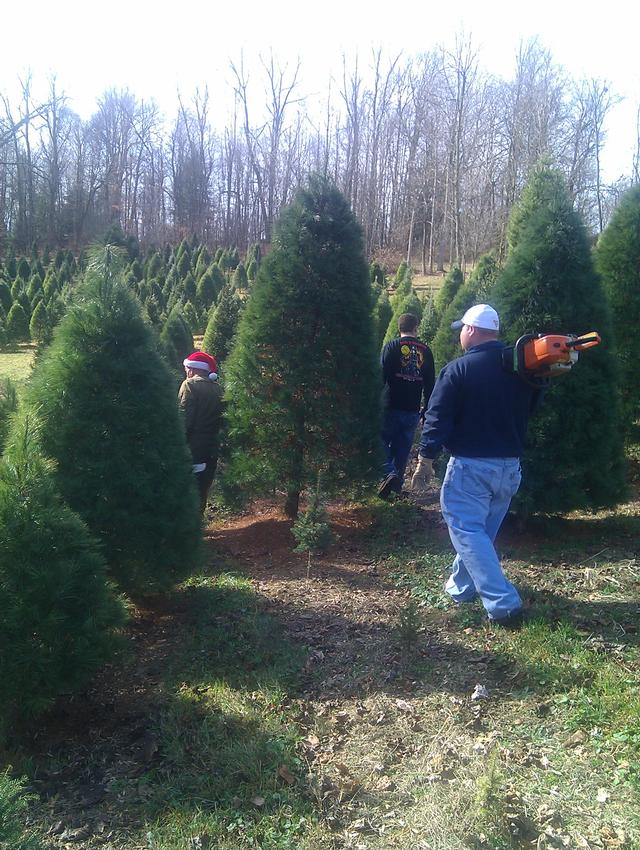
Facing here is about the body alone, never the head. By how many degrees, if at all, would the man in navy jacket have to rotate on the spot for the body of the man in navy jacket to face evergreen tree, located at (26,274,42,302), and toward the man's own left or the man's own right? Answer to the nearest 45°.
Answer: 0° — they already face it

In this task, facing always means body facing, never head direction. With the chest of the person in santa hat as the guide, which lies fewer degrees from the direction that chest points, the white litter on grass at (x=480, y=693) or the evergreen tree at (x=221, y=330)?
the evergreen tree

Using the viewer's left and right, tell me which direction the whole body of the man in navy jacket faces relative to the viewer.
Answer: facing away from the viewer and to the left of the viewer

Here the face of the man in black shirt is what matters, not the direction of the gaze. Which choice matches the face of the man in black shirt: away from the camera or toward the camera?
away from the camera

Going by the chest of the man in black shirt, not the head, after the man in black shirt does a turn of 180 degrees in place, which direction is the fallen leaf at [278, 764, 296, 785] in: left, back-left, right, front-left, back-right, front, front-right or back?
front

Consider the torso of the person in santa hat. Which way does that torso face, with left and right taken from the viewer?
facing away from the viewer and to the left of the viewer

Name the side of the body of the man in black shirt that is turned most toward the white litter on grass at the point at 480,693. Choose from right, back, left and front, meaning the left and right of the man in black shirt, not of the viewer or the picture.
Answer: back

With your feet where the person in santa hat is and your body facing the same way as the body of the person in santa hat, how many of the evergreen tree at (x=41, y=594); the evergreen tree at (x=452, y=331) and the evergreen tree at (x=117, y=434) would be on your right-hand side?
1

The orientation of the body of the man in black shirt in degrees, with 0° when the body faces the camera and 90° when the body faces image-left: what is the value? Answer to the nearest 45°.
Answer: approximately 180°

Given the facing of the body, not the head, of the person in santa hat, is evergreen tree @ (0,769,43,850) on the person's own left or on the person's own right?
on the person's own left

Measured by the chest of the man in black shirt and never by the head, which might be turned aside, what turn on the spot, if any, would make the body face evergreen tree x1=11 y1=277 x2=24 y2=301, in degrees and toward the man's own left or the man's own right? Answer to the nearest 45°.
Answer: approximately 45° to the man's own left
